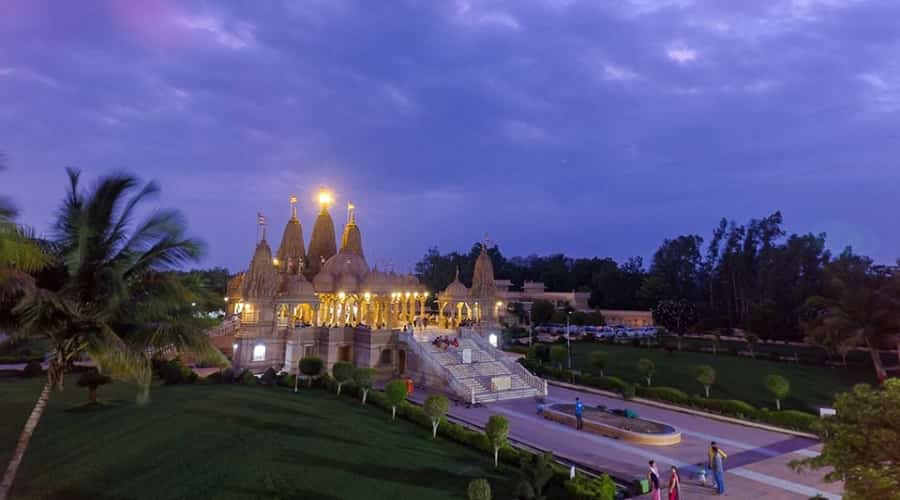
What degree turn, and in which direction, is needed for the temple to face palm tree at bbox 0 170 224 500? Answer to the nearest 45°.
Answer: approximately 45° to its right

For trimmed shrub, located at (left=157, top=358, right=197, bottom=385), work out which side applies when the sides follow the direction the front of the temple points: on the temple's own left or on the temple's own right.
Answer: on the temple's own right

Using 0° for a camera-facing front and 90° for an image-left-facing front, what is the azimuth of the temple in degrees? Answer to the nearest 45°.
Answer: approximately 315°

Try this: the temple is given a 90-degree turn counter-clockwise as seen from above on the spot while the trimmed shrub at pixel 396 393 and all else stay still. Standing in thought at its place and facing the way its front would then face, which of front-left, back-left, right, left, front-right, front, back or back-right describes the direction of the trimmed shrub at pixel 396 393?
back-right

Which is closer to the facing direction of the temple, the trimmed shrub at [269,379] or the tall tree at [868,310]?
the tall tree

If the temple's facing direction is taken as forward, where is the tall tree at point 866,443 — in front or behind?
in front

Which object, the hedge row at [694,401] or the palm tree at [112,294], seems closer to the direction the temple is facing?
the hedge row

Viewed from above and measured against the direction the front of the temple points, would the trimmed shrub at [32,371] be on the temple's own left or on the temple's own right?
on the temple's own right

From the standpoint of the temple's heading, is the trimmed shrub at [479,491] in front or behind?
in front

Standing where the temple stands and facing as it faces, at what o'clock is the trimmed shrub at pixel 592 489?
The trimmed shrub is roughly at 1 o'clock from the temple.

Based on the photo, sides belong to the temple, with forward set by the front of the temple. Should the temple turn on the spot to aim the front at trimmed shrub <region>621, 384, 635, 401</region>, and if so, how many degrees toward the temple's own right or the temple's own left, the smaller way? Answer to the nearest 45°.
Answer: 0° — it already faces it

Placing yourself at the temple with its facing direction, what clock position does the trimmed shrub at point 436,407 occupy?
The trimmed shrub is roughly at 1 o'clock from the temple.

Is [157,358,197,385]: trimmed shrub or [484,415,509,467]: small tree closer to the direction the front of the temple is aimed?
the small tree

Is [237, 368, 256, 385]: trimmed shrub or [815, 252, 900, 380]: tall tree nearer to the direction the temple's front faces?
the tall tree
